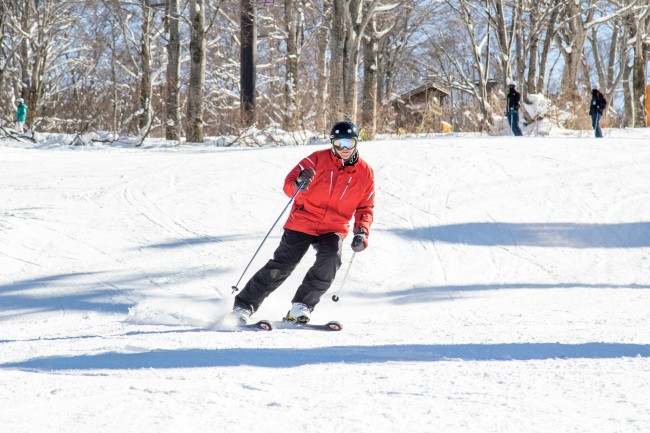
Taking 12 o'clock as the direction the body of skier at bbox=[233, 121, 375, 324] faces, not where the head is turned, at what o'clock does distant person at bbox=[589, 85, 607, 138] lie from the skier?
The distant person is roughly at 7 o'clock from the skier.

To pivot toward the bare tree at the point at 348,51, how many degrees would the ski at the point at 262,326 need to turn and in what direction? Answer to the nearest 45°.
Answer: approximately 135° to its left

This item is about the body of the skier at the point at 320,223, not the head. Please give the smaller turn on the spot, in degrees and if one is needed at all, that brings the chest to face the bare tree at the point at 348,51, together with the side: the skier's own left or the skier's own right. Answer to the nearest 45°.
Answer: approximately 180°

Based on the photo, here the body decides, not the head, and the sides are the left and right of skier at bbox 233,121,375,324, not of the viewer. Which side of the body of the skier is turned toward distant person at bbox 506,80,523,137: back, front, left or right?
back

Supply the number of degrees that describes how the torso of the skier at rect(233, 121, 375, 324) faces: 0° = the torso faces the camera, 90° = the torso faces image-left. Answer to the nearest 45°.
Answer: approximately 0°

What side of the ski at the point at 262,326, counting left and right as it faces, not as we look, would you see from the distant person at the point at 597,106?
left
